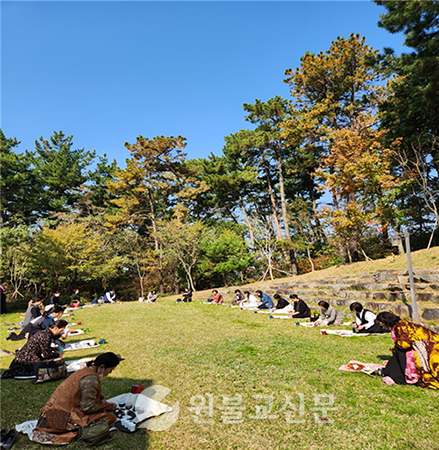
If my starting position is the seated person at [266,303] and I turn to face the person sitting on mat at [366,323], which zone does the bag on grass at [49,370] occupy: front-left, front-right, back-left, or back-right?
front-right

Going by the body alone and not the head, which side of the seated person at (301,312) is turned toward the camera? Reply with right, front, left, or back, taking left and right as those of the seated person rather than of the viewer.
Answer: left

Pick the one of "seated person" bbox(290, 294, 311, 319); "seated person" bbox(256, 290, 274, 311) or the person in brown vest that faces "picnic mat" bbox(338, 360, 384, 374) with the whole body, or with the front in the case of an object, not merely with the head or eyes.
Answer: the person in brown vest

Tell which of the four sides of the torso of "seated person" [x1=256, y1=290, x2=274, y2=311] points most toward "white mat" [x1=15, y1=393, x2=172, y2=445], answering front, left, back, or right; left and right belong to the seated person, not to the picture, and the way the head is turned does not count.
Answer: left

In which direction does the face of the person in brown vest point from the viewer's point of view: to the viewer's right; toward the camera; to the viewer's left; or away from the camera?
to the viewer's right

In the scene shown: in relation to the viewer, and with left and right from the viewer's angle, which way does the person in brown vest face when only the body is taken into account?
facing to the right of the viewer

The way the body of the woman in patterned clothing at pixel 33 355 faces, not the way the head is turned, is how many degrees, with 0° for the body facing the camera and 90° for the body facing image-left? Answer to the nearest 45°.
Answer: approximately 270°

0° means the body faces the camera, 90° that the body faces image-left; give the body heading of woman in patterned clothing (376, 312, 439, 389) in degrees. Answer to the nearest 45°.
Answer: approximately 90°

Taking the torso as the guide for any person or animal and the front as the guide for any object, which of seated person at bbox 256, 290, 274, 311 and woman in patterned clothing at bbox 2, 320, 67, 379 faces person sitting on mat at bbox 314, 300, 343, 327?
the woman in patterned clothing

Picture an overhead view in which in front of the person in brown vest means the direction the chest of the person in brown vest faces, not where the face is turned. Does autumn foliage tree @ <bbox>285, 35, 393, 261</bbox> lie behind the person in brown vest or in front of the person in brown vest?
in front

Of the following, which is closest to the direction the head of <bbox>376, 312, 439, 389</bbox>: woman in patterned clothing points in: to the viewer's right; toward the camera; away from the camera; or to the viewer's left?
to the viewer's left
